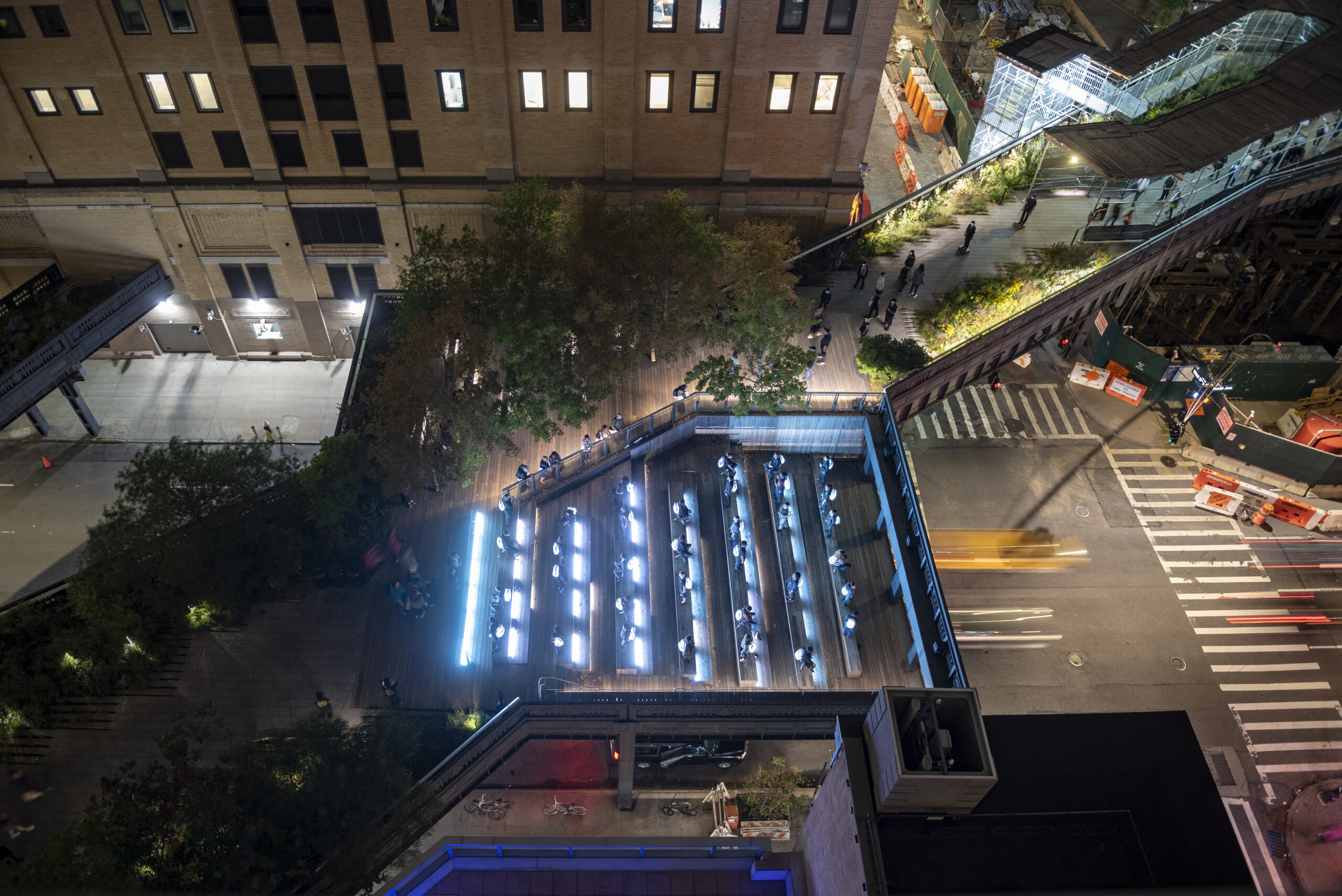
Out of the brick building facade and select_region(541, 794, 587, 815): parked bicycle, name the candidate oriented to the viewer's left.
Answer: the parked bicycle

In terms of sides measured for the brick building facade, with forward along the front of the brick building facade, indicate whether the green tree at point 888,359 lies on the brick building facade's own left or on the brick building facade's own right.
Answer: on the brick building facade's own left

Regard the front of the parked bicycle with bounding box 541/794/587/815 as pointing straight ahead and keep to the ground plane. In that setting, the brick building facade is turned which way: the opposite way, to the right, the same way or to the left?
to the left

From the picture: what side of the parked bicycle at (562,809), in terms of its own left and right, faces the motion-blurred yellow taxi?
back

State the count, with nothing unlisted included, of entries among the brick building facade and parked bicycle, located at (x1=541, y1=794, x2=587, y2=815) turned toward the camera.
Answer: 1

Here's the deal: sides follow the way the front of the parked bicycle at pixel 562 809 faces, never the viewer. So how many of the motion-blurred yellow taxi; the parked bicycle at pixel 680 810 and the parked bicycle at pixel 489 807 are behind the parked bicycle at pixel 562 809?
2

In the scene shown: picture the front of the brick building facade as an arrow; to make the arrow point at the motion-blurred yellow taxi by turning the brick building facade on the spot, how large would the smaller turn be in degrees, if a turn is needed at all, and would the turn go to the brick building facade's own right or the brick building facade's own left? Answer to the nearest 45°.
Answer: approximately 90° to the brick building facade's own left

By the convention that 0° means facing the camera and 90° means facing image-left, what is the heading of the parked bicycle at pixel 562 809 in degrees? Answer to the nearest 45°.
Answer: approximately 90°

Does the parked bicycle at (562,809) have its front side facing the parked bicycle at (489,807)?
yes
